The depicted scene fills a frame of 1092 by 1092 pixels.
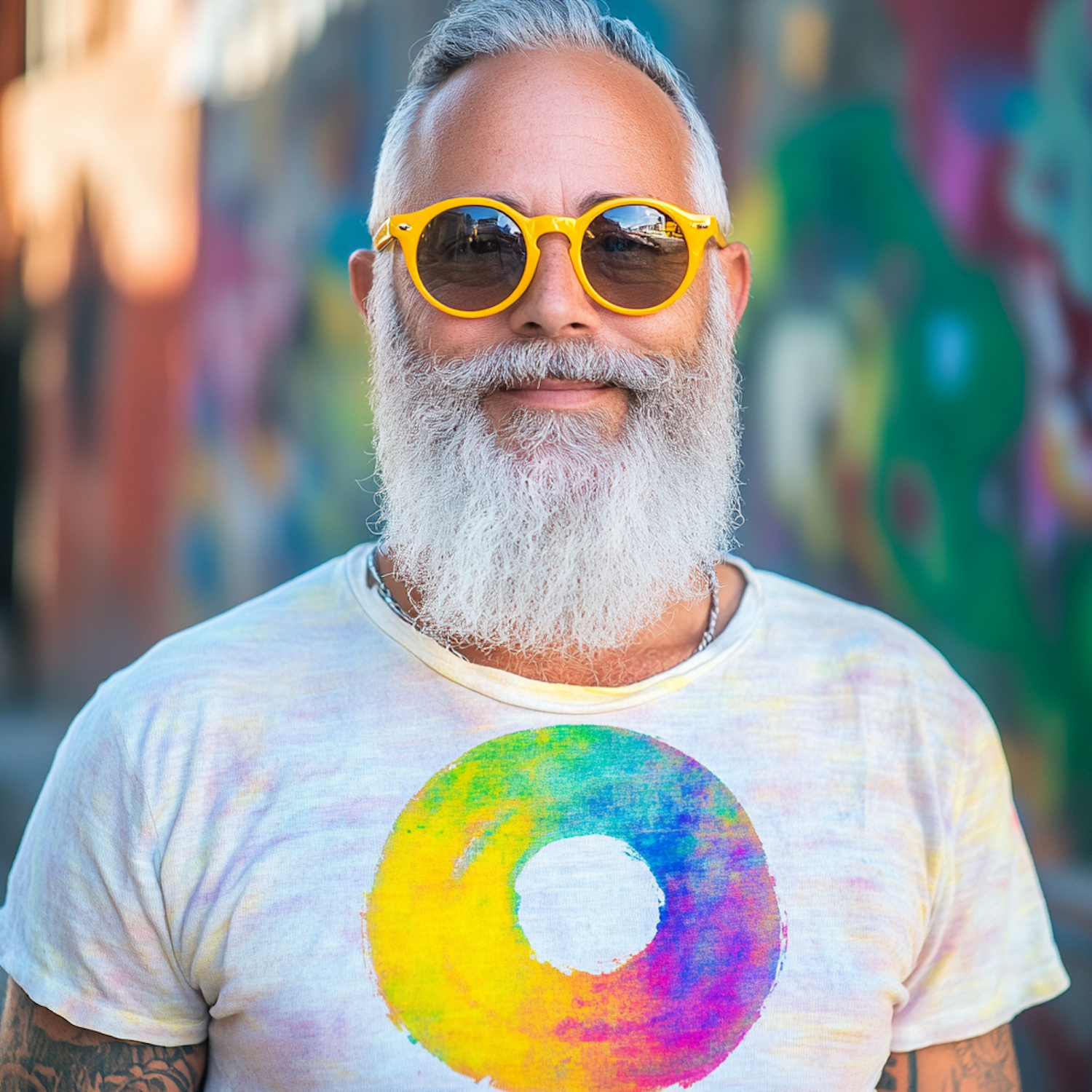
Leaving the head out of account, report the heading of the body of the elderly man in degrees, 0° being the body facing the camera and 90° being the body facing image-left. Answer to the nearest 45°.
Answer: approximately 0°
